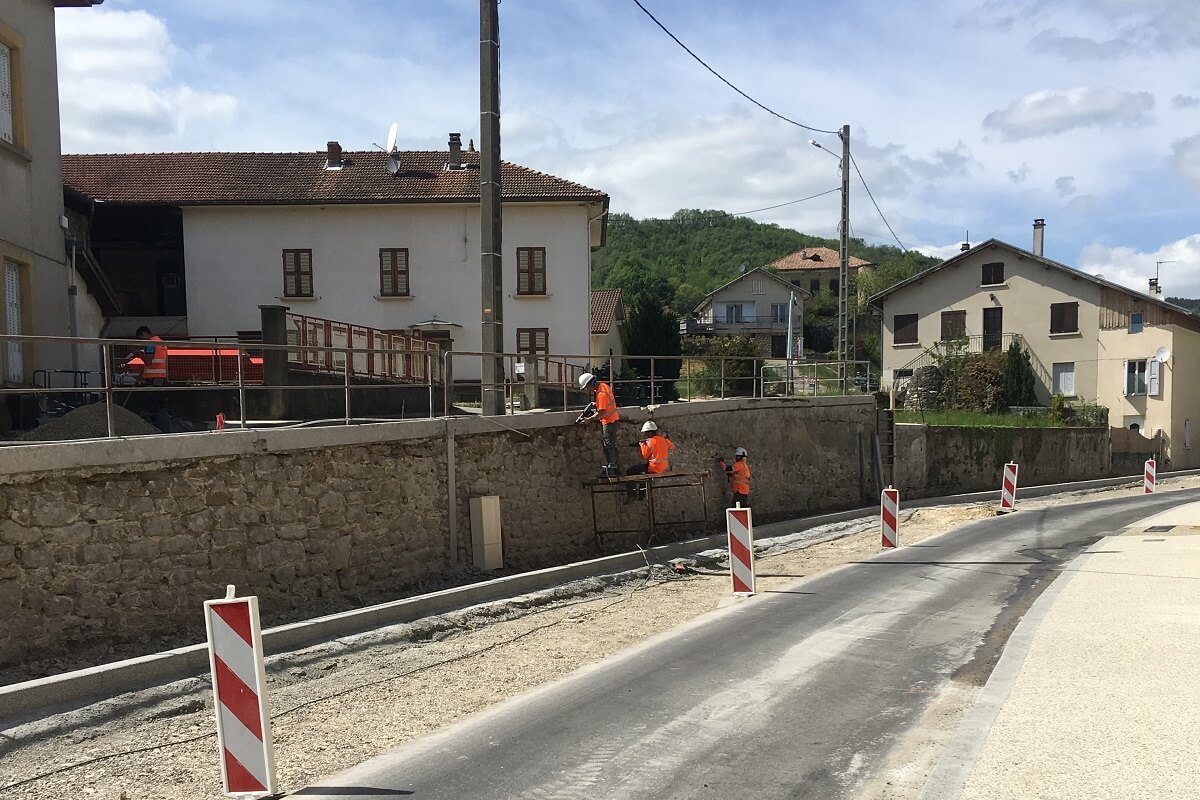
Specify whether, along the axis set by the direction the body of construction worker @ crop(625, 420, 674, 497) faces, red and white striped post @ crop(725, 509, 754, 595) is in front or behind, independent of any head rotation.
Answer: behind

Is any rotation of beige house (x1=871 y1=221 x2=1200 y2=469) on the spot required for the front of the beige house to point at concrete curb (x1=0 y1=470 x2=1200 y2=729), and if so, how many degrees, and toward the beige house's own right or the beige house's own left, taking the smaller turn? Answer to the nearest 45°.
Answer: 0° — it already faces it

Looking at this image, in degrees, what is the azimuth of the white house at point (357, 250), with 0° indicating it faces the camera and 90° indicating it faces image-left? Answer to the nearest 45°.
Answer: approximately 0°

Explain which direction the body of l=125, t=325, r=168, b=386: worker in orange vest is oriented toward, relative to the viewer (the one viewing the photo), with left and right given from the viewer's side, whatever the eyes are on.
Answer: facing to the left of the viewer

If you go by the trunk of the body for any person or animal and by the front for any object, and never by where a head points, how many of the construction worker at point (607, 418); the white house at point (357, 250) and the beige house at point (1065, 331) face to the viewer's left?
1

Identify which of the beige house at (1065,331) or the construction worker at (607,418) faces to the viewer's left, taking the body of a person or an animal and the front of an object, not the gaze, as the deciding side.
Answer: the construction worker

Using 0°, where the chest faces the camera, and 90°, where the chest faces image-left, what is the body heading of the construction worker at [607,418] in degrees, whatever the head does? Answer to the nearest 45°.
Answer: approximately 90°

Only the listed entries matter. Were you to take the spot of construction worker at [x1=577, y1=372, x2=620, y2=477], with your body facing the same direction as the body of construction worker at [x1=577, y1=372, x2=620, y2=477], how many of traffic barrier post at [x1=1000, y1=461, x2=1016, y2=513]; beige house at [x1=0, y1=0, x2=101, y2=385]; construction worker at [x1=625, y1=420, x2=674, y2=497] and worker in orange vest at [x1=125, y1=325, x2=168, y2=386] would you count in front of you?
2

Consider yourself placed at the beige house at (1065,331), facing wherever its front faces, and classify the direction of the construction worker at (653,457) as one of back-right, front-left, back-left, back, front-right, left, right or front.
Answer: front

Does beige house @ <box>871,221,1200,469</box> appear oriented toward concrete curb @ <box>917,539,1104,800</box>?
yes

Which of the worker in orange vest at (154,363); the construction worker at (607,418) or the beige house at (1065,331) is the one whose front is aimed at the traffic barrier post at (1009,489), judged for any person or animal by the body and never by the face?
the beige house

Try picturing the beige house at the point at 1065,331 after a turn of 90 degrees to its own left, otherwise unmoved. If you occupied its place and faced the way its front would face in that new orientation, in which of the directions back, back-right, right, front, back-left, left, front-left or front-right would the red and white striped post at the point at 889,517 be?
right
